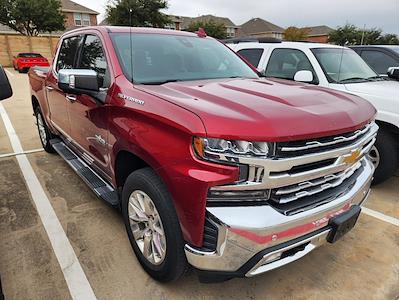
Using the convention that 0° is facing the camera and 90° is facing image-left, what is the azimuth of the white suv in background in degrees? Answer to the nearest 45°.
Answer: approximately 315°

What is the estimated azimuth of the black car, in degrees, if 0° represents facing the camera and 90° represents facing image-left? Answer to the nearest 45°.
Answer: approximately 315°

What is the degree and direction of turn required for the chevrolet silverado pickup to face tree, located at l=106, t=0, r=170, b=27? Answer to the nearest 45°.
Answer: approximately 135° to its left

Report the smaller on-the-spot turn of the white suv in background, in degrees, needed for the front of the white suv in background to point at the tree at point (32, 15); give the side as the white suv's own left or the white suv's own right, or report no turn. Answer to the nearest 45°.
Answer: approximately 180°

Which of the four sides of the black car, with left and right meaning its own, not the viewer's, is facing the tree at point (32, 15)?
back

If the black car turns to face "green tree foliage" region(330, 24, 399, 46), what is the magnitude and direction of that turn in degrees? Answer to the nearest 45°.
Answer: approximately 135° to its left

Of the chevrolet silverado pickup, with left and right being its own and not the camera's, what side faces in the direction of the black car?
left
